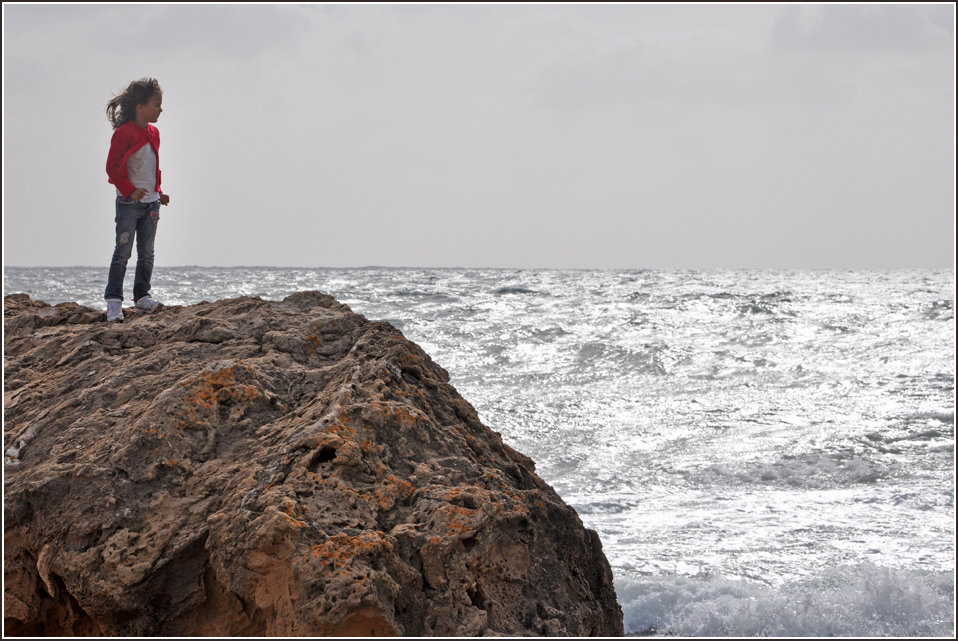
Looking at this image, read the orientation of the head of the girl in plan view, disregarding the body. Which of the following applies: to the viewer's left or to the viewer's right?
to the viewer's right

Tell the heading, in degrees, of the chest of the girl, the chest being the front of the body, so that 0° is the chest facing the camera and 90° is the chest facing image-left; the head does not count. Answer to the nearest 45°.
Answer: approximately 315°
